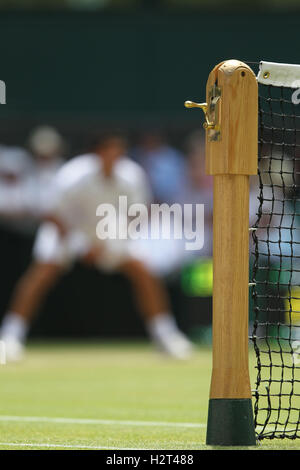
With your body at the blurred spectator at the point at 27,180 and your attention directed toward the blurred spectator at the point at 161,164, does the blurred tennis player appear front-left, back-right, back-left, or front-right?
front-right

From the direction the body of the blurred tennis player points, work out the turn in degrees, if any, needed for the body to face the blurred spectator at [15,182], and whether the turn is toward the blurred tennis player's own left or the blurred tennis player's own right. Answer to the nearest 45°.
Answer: approximately 135° to the blurred tennis player's own right

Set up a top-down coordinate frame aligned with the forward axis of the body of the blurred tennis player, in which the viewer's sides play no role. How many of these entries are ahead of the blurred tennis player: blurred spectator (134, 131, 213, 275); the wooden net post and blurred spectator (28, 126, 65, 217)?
1

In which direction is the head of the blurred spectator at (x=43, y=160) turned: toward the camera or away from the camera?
toward the camera

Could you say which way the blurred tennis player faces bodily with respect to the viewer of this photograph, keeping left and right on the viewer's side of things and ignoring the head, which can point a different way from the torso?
facing the viewer

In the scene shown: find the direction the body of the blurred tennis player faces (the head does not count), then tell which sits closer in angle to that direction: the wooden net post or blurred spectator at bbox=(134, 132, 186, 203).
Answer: the wooden net post

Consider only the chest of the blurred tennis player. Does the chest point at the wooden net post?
yes

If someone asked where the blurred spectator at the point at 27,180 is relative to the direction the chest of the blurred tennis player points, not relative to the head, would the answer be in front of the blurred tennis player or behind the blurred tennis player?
behind

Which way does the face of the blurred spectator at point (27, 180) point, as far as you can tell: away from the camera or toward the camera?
toward the camera

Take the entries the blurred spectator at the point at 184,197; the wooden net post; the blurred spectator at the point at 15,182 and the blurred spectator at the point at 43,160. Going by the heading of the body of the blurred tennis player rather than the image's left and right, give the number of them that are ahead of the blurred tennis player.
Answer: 1

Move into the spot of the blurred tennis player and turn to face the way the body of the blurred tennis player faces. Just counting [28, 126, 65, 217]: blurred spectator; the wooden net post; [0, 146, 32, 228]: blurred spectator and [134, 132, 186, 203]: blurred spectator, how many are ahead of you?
1

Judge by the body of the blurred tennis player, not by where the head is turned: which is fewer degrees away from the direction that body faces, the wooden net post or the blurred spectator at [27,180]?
the wooden net post

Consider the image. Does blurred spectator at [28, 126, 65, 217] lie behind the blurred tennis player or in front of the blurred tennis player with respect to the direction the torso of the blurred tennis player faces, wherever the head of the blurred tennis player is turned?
behind

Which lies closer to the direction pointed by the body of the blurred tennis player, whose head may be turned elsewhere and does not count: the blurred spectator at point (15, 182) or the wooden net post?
the wooden net post
